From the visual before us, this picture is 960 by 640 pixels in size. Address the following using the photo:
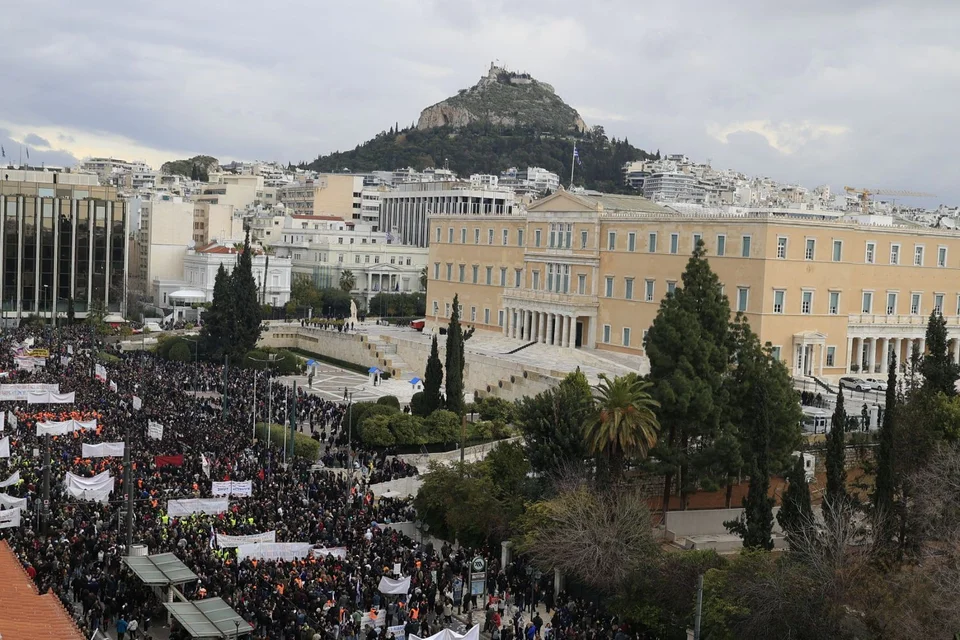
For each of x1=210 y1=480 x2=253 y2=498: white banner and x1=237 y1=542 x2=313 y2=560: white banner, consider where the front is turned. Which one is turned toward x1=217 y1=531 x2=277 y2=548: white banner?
x1=210 y1=480 x2=253 y2=498: white banner

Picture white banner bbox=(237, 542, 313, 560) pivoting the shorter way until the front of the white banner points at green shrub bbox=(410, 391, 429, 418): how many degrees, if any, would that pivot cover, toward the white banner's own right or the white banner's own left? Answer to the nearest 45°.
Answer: approximately 180°

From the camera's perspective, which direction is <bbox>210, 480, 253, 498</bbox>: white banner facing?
toward the camera

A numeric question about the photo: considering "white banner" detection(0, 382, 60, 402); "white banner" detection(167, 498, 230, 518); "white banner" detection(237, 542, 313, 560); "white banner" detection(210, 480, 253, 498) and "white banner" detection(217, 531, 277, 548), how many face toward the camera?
5

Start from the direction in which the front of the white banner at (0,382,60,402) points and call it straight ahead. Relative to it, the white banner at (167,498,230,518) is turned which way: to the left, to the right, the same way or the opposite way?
the same way

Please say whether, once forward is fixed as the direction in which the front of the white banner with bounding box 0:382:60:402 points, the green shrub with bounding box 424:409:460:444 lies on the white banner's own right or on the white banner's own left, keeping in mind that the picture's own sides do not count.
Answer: on the white banner's own left

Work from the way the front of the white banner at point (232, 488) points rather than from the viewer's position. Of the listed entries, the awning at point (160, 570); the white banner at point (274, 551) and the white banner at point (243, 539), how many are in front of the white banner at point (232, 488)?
3

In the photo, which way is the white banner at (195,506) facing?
toward the camera

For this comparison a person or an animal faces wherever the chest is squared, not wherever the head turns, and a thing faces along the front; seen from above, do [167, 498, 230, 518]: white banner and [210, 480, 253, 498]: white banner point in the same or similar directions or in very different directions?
same or similar directions

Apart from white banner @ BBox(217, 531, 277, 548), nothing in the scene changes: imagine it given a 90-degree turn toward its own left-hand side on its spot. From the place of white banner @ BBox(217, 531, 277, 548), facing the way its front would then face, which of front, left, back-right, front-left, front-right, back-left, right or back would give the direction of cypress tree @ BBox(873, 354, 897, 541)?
front

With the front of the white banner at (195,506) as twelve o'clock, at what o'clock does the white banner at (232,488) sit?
the white banner at (232,488) is roughly at 7 o'clock from the white banner at (195,506).

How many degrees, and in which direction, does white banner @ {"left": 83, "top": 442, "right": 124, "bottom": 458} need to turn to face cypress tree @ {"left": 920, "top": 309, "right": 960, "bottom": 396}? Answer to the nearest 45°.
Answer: approximately 90° to its left

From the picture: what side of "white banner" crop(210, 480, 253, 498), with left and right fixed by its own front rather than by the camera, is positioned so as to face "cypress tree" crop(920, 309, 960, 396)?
left

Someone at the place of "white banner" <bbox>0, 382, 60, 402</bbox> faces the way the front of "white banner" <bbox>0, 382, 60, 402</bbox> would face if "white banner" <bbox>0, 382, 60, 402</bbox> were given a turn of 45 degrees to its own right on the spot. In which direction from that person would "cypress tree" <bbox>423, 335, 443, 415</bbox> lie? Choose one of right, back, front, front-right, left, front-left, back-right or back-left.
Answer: back-left

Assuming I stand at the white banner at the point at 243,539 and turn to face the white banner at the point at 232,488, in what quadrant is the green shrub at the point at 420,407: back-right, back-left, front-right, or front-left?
front-right

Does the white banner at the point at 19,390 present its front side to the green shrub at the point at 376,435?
no

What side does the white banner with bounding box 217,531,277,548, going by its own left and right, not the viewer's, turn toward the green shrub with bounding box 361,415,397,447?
back

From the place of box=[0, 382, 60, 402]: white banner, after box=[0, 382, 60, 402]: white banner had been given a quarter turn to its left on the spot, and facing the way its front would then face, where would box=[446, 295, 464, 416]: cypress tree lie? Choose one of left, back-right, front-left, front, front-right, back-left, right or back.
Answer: front

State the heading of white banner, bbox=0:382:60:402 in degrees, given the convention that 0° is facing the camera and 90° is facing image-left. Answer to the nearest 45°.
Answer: approximately 0°

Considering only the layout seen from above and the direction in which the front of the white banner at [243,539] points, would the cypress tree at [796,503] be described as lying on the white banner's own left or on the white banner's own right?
on the white banner's own left

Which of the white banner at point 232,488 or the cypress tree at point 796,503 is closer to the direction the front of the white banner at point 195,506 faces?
the cypress tree

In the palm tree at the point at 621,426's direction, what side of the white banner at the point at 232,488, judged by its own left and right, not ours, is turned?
left

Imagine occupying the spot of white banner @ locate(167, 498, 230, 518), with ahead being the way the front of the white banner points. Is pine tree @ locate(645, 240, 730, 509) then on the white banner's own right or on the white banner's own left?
on the white banner's own left

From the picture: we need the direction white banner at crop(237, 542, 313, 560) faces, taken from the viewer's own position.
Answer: facing the viewer
